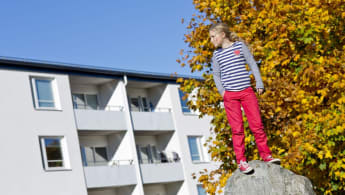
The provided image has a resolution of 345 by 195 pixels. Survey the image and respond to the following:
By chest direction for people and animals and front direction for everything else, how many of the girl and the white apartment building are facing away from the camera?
0

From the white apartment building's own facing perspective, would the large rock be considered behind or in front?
in front

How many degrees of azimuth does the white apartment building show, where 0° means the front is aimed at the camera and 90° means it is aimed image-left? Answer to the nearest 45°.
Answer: approximately 315°

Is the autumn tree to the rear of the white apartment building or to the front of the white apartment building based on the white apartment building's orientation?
to the front
